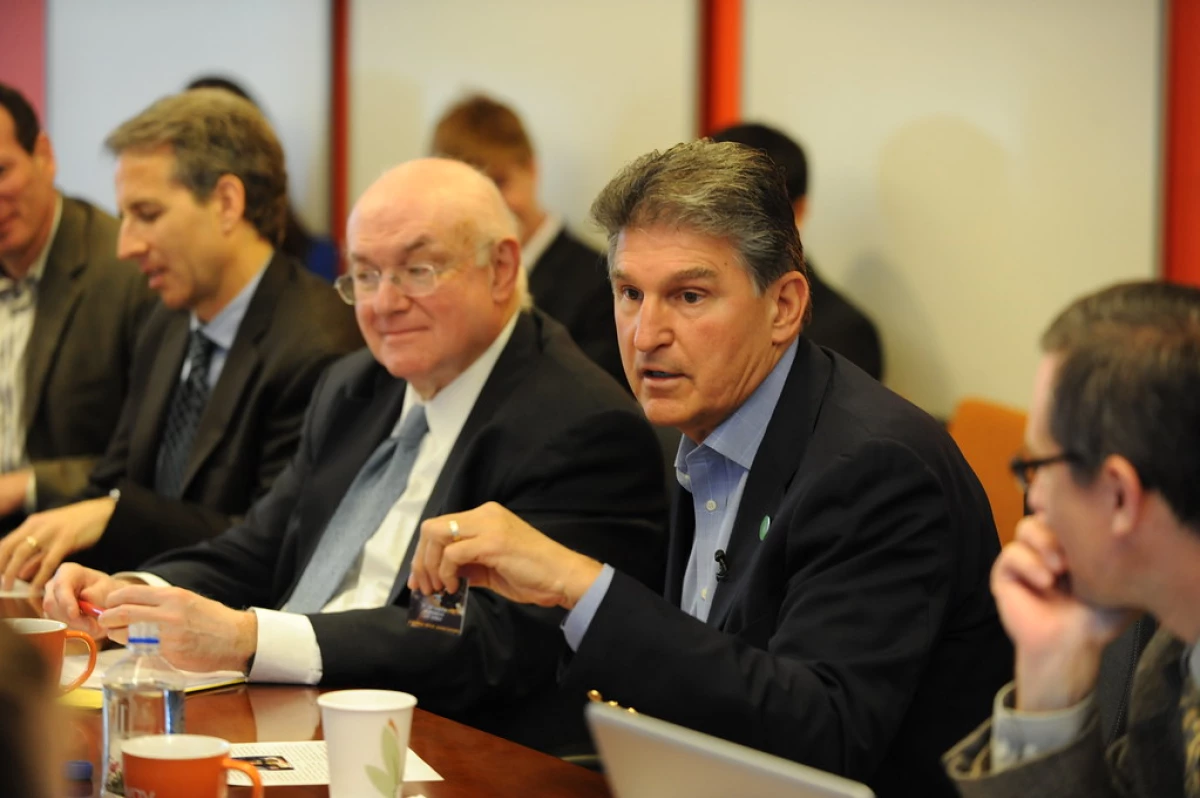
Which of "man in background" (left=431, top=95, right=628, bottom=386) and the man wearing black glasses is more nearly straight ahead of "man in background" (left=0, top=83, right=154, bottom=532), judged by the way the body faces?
the man wearing black glasses

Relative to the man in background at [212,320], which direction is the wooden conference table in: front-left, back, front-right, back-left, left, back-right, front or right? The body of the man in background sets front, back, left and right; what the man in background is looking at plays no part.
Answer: front-left

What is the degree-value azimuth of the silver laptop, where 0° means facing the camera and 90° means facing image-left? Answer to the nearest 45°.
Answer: approximately 225°

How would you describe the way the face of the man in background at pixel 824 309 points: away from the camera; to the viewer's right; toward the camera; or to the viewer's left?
away from the camera

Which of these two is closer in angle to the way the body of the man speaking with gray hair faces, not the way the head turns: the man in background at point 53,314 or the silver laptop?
the silver laptop

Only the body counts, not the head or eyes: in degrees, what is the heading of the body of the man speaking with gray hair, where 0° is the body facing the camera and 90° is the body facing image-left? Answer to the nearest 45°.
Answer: approximately 45°

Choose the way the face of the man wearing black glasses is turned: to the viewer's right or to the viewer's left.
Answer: to the viewer's left
